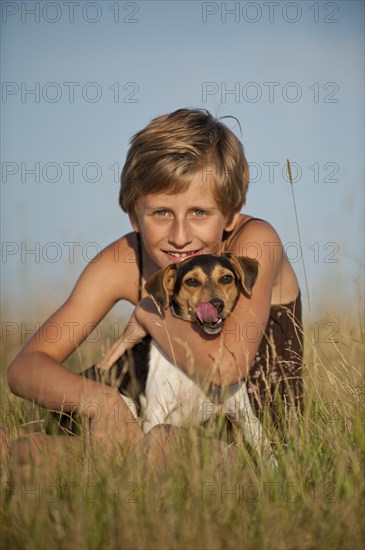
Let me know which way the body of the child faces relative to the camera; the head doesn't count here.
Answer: toward the camera
